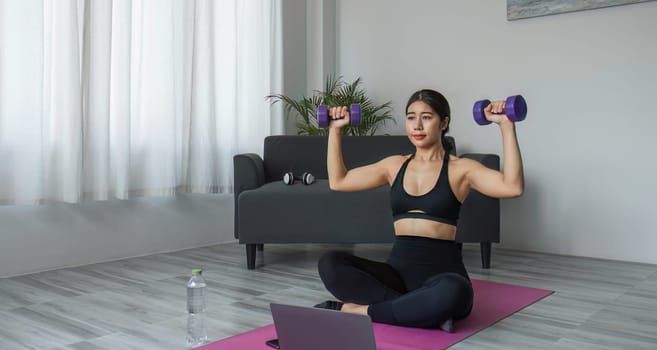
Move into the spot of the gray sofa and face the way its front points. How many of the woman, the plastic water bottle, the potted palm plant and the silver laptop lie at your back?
1

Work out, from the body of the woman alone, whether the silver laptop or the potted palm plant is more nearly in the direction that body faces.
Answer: the silver laptop

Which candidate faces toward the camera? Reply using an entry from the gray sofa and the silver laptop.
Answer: the gray sofa

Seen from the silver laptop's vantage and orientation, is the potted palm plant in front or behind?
in front

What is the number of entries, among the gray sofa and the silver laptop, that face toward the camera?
1

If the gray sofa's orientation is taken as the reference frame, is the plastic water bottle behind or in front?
in front

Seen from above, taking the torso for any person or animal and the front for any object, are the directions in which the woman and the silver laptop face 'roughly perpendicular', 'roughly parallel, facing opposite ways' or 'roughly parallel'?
roughly parallel, facing opposite ways

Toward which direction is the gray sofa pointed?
toward the camera

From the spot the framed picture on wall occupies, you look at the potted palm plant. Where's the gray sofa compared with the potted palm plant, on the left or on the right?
left

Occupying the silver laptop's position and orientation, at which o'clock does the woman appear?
The woman is roughly at 12 o'clock from the silver laptop.

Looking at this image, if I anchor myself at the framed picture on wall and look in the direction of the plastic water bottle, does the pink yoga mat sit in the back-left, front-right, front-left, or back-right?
front-left

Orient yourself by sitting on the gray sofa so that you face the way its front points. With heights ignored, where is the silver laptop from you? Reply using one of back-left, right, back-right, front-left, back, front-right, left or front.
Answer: front

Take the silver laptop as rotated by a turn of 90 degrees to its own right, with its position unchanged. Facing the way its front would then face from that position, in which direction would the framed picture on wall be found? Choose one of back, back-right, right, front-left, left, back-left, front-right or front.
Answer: left

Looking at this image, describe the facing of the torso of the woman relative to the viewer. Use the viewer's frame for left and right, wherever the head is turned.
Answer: facing the viewer and to the left of the viewer

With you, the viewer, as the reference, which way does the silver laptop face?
facing away from the viewer and to the right of the viewer

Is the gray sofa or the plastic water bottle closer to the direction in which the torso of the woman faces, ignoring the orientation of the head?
the plastic water bottle

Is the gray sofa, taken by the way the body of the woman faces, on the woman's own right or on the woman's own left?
on the woman's own right

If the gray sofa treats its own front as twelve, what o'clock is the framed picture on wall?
The framed picture on wall is roughly at 8 o'clock from the gray sofa.
